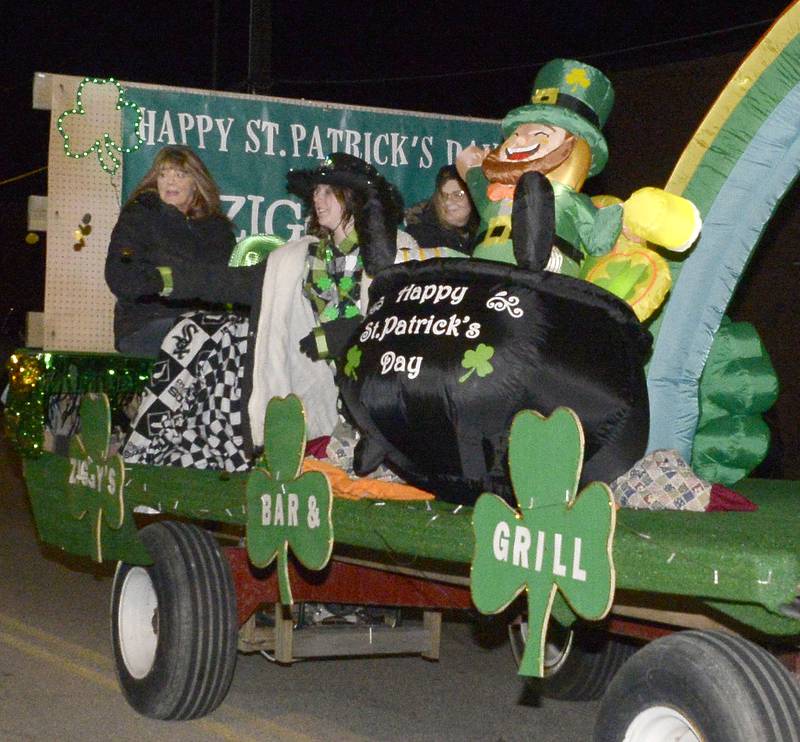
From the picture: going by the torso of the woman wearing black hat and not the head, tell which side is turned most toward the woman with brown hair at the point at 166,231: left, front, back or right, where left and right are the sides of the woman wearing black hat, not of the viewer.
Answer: right

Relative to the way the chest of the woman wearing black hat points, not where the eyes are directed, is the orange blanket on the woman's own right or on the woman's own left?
on the woman's own left

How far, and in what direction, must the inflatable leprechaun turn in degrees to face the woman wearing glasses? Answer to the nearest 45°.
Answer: approximately 135° to its right

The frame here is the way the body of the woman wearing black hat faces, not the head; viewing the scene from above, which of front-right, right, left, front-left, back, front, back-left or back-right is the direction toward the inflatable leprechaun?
left

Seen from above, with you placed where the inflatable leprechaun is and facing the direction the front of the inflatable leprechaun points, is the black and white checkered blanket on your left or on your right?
on your right

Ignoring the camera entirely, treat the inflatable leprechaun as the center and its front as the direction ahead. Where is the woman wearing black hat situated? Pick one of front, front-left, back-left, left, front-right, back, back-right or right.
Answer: right

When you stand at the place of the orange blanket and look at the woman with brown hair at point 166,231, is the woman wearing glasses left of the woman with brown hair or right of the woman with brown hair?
right

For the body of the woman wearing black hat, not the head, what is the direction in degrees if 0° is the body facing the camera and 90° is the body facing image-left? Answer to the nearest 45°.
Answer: approximately 45°

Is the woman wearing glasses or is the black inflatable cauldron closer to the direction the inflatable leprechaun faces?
the black inflatable cauldron
